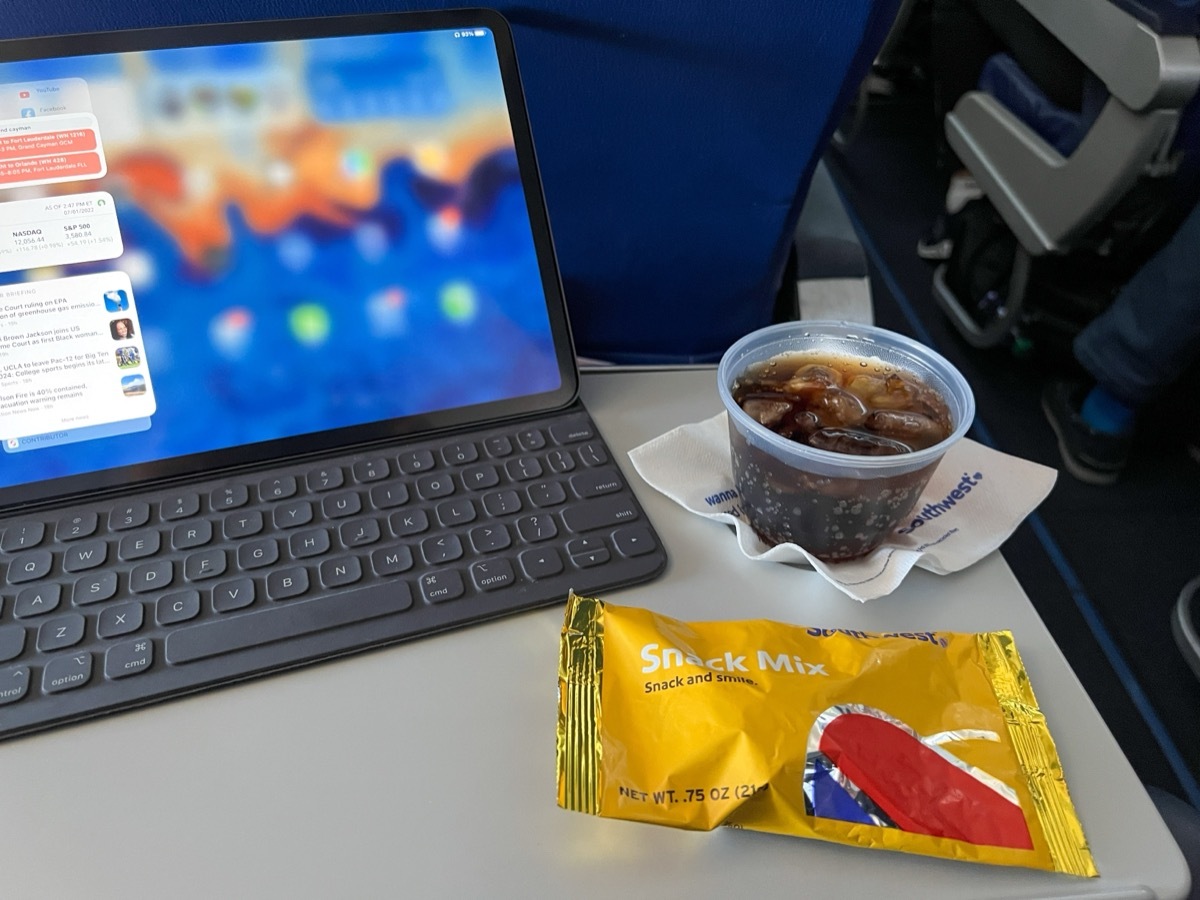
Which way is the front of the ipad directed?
toward the camera
